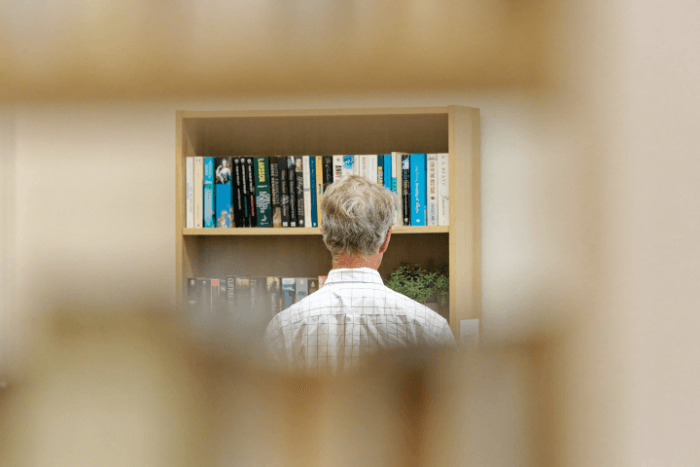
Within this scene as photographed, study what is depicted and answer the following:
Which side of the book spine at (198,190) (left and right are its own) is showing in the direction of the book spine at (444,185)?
left

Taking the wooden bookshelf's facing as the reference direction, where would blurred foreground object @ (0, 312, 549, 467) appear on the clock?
The blurred foreground object is roughly at 12 o'clock from the wooden bookshelf.

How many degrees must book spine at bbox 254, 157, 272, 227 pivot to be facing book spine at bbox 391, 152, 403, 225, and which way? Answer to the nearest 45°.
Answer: approximately 90° to its left

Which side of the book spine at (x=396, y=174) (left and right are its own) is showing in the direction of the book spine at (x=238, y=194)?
right

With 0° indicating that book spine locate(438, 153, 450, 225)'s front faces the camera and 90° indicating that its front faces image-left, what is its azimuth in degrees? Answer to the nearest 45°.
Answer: approximately 0°

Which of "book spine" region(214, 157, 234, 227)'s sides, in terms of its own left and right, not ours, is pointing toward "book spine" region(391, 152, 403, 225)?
left

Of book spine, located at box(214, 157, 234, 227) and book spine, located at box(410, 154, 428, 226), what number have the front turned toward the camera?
2
